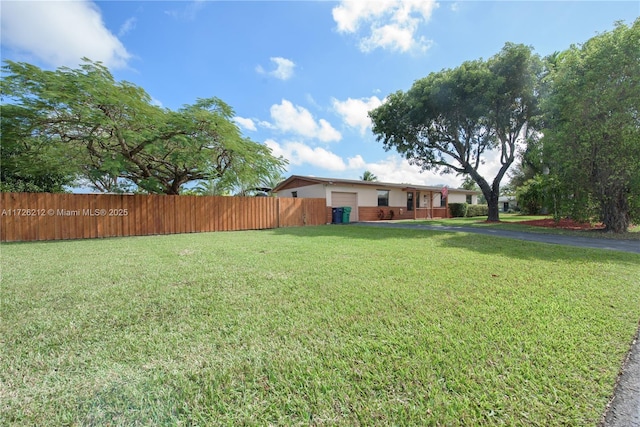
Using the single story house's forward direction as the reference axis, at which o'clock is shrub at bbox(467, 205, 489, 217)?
The shrub is roughly at 9 o'clock from the single story house.

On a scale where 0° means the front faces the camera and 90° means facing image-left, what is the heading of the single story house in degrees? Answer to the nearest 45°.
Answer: approximately 315°

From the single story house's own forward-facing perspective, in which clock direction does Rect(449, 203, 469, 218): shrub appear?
The shrub is roughly at 9 o'clock from the single story house.

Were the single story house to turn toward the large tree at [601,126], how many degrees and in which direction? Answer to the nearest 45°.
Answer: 0° — it already faces it

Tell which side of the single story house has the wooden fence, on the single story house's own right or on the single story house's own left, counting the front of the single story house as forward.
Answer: on the single story house's own right
